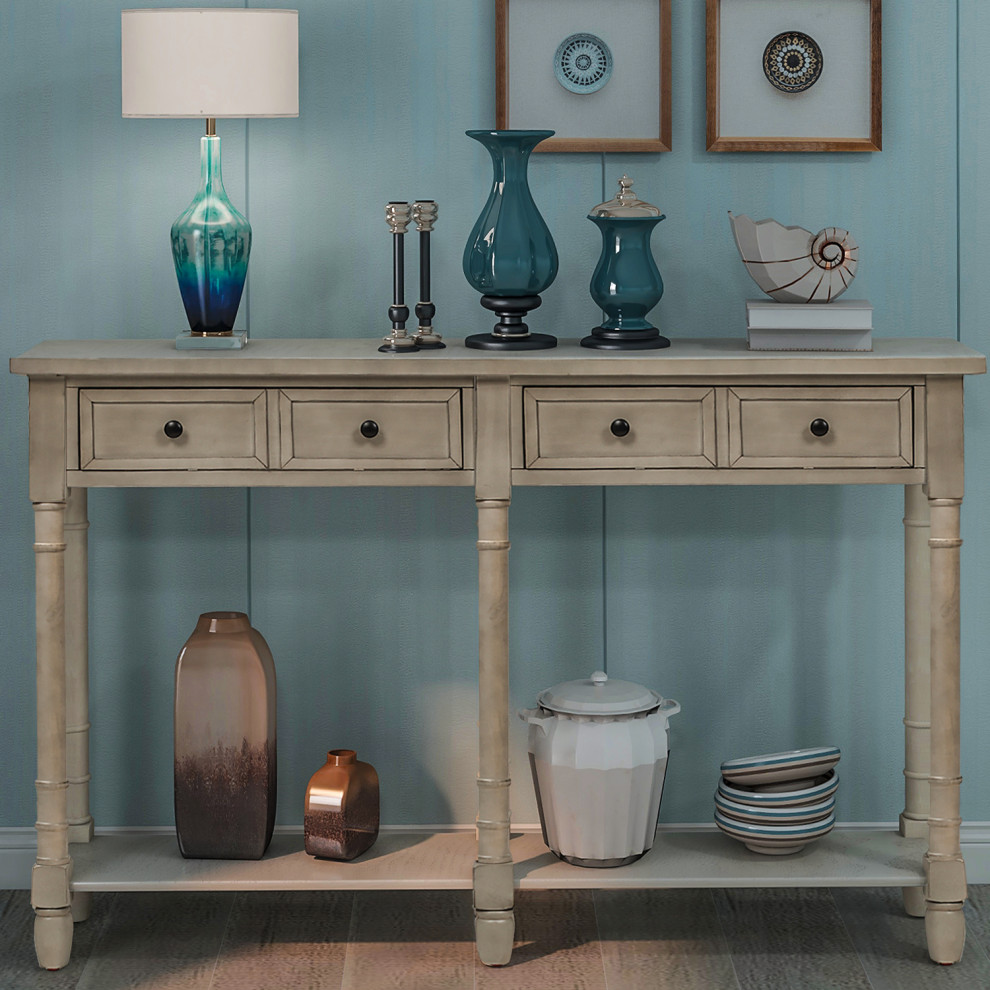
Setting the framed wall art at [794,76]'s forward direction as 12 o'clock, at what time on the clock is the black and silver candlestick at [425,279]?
The black and silver candlestick is roughly at 2 o'clock from the framed wall art.

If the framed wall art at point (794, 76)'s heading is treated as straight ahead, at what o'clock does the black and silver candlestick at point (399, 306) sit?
The black and silver candlestick is roughly at 2 o'clock from the framed wall art.

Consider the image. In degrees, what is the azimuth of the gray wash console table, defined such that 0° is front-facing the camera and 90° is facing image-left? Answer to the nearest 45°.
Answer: approximately 0°

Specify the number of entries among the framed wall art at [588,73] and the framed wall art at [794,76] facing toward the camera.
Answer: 2

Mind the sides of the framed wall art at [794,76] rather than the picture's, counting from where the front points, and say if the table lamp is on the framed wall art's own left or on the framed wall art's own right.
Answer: on the framed wall art's own right
